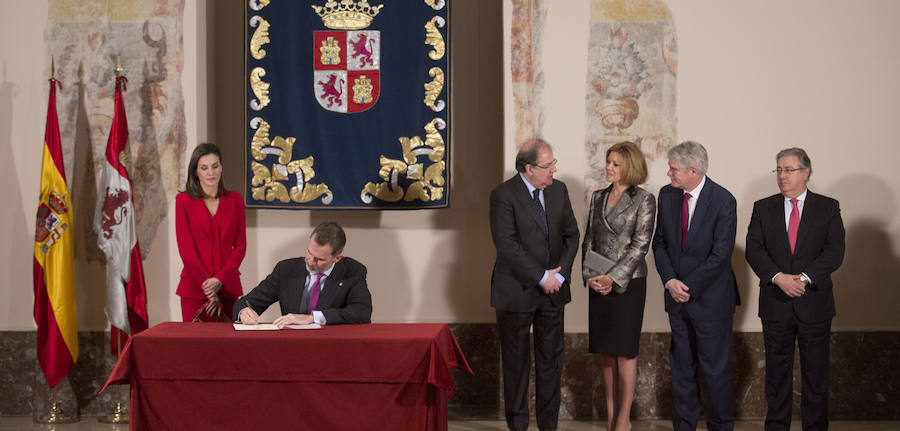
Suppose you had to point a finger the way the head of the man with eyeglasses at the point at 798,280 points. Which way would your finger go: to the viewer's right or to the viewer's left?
to the viewer's left

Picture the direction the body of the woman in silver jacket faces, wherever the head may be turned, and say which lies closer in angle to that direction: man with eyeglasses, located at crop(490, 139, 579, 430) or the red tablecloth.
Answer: the red tablecloth

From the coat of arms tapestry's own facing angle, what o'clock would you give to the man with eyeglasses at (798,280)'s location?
The man with eyeglasses is roughly at 10 o'clock from the coat of arms tapestry.

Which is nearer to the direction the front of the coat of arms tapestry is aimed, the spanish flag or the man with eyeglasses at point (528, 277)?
the man with eyeglasses

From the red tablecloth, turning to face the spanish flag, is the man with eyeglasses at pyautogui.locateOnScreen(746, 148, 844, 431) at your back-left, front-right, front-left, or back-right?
back-right

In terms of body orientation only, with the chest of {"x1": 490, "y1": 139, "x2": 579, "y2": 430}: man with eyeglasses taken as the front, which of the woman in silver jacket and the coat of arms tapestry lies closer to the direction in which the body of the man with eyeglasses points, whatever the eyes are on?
the woman in silver jacket

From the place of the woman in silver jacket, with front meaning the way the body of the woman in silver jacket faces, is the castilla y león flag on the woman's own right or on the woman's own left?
on the woman's own right
